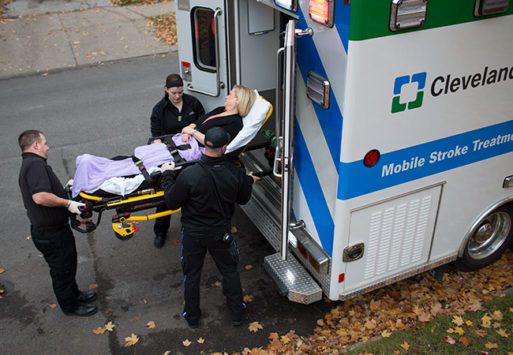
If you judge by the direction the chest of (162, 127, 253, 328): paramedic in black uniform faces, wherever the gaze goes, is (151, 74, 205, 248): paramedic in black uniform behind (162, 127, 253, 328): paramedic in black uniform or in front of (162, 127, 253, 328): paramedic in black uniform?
in front

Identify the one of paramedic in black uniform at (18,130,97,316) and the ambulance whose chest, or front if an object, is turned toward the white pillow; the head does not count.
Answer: the paramedic in black uniform

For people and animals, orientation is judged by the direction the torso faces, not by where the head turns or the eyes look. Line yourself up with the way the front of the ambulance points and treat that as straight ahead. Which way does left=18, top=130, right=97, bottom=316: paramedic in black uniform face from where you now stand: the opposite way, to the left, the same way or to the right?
the same way

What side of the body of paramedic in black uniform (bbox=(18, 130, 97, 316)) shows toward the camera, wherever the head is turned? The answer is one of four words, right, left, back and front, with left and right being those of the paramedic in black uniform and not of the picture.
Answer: right

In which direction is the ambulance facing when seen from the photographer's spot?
facing away from the viewer and to the right of the viewer

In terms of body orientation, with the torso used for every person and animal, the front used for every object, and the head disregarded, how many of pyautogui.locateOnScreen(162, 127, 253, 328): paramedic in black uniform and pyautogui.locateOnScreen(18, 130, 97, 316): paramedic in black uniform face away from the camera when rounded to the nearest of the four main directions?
1

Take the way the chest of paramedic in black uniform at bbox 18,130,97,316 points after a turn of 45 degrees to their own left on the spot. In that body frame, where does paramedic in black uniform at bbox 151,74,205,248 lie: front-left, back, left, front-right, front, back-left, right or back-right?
front

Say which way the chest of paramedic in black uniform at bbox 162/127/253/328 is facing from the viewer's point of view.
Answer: away from the camera

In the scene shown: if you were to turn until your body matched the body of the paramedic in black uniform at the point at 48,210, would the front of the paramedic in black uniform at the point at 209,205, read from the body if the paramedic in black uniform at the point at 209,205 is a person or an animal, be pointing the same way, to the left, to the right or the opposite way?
to the left

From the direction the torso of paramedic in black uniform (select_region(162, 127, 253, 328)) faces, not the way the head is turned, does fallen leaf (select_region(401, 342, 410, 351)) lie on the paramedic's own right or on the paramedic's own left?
on the paramedic's own right

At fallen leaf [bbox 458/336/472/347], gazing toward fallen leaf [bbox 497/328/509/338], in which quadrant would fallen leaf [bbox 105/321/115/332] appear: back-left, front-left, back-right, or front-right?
back-left

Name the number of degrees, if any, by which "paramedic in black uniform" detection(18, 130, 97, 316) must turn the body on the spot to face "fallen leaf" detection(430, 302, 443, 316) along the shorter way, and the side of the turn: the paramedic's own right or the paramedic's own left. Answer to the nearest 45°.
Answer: approximately 45° to the paramedic's own right

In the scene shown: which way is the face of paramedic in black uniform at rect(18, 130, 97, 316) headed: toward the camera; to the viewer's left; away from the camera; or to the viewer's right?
to the viewer's right

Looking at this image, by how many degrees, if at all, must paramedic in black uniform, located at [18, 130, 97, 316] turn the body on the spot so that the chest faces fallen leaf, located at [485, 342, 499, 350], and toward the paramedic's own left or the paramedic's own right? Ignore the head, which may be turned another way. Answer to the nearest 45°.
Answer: approximately 45° to the paramedic's own right

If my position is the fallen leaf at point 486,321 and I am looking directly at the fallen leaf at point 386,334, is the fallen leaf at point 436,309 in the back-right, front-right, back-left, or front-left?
front-right
